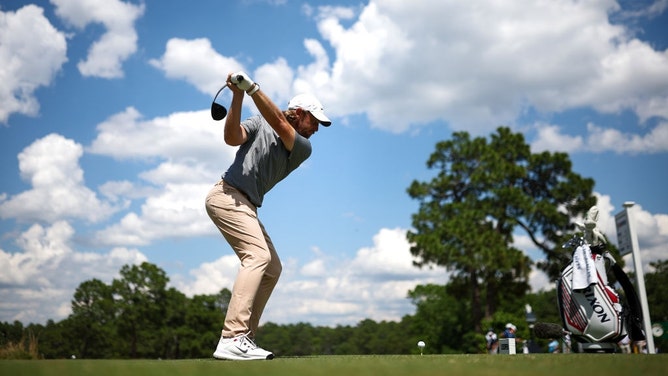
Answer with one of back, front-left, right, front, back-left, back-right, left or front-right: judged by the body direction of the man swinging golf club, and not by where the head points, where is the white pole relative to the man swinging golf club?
front-left

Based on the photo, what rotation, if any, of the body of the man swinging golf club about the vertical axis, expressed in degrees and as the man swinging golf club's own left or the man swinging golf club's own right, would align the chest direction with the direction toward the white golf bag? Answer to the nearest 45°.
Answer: approximately 45° to the man swinging golf club's own left

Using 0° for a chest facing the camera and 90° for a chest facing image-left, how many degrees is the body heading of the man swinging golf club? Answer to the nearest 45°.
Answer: approximately 270°

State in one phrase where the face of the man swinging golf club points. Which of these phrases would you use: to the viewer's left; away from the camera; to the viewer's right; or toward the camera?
to the viewer's right
